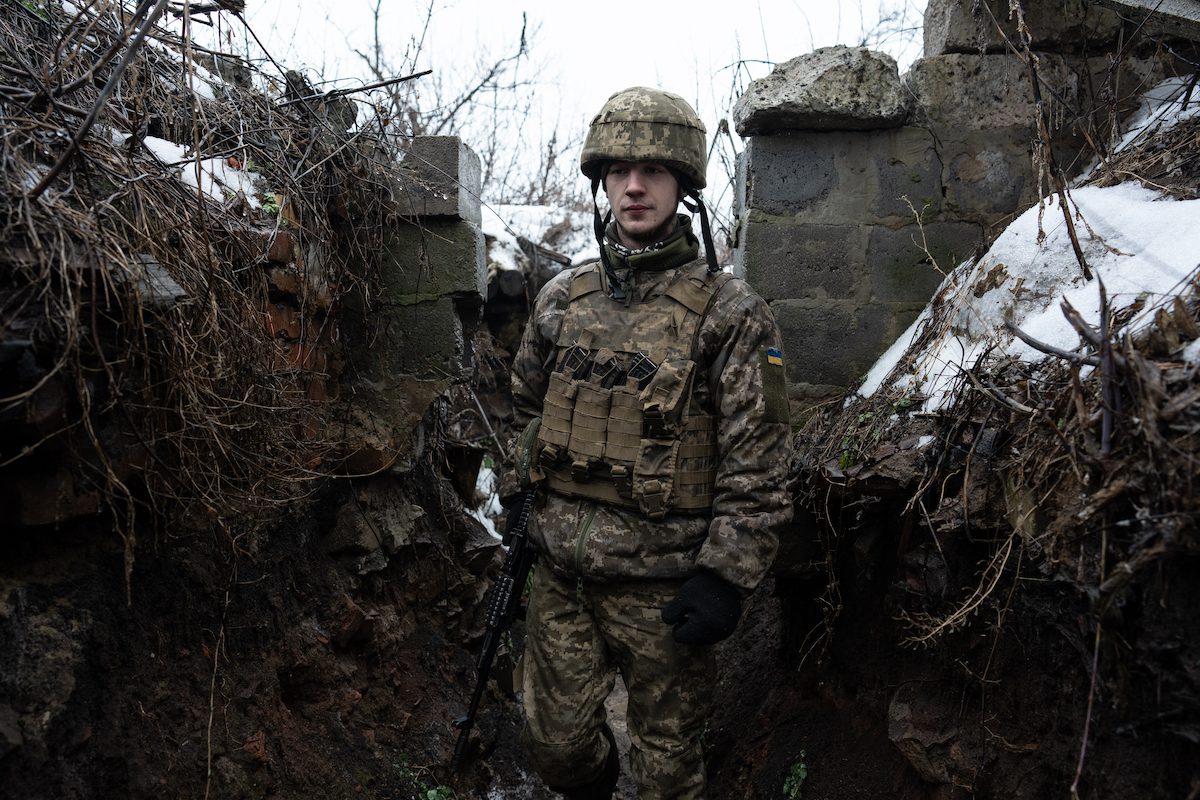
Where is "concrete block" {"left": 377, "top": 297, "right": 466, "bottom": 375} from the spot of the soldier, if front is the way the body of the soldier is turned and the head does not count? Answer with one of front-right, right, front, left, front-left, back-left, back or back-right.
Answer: right

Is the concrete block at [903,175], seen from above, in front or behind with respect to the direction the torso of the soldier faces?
behind

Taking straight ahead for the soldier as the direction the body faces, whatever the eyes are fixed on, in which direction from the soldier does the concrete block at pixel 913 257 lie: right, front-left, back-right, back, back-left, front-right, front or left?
back

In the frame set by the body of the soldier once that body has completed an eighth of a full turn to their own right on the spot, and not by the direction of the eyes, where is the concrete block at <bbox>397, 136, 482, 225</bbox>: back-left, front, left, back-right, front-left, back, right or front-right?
front-right

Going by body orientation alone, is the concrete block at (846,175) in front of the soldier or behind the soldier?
behind

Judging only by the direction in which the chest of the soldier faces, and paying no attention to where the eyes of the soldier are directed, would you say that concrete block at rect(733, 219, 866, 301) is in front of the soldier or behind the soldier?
behind

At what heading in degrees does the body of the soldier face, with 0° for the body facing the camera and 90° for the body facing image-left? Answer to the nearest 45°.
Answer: approximately 45°

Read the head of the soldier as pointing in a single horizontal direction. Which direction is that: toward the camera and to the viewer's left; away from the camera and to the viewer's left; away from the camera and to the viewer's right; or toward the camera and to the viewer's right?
toward the camera and to the viewer's left

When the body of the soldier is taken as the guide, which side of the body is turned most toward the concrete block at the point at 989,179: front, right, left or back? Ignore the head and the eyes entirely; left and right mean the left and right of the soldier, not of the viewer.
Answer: back

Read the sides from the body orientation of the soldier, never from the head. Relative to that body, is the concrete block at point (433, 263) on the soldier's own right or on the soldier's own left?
on the soldier's own right
